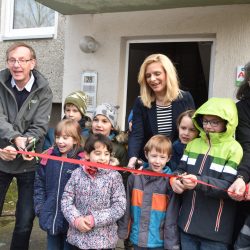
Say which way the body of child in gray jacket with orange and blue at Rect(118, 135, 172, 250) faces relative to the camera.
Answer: toward the camera

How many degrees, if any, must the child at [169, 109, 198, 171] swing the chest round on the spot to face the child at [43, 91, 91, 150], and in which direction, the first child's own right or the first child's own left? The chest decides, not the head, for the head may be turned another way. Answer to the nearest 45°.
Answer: approximately 135° to the first child's own right

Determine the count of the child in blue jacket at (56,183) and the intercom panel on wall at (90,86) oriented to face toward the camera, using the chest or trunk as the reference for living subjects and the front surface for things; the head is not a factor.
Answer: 2

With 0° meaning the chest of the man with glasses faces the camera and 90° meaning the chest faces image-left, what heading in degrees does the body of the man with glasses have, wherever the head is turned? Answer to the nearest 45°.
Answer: approximately 0°

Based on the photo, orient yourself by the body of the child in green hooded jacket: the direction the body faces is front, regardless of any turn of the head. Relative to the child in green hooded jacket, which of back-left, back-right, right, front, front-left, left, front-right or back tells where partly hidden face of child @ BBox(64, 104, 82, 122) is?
right

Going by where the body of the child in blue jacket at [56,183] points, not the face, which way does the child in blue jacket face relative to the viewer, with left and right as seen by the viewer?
facing the viewer

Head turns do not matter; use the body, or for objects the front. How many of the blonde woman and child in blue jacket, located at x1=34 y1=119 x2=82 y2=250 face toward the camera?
2

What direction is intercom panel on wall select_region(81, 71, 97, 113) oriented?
toward the camera

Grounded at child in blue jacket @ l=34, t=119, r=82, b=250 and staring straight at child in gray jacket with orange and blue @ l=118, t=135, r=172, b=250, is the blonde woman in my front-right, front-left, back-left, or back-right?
front-left

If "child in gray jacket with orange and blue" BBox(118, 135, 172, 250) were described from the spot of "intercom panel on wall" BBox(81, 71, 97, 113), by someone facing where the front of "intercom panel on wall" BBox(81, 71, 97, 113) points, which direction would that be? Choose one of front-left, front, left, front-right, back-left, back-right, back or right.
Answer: front

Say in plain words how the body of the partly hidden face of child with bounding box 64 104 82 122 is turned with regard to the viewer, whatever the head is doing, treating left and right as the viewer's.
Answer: facing the viewer and to the left of the viewer
